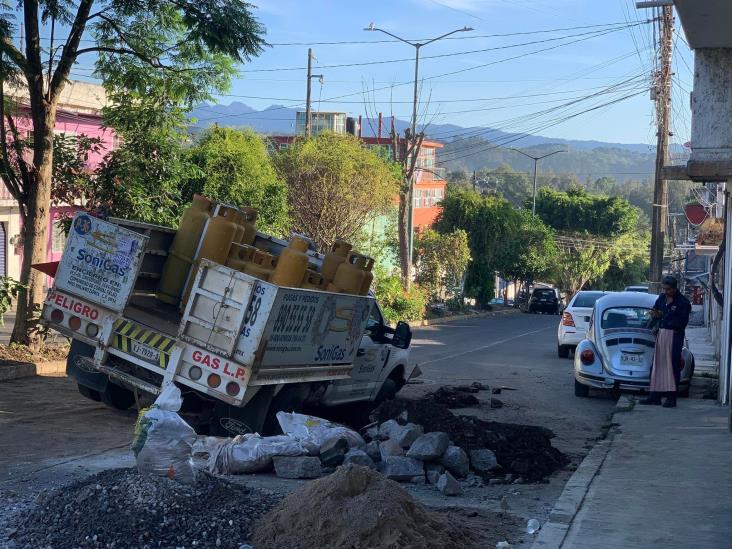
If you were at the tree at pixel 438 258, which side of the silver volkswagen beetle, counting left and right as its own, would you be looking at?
front

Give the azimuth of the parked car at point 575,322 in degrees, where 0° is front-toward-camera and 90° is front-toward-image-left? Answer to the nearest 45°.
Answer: approximately 180°

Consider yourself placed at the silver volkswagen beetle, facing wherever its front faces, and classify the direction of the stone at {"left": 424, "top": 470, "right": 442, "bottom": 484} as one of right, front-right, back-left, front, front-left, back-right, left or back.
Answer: back

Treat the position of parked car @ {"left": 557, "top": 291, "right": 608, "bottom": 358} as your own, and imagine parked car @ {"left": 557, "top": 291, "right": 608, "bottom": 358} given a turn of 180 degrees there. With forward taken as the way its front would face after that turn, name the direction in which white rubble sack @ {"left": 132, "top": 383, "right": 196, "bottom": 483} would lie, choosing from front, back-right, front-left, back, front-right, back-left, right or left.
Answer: front

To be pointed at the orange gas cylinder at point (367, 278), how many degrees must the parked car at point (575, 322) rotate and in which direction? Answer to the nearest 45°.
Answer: approximately 180°

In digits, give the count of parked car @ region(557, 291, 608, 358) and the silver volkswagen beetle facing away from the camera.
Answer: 2

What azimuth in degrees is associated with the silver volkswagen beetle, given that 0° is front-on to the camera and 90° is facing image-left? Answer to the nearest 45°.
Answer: approximately 180°

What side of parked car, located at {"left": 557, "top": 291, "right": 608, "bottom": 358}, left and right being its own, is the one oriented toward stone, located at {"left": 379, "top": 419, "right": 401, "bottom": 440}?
back

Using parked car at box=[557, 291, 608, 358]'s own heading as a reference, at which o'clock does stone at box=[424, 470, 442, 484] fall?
The stone is roughly at 6 o'clock from the parked car.

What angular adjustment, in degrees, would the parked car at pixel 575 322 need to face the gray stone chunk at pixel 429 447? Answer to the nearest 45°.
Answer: approximately 180°

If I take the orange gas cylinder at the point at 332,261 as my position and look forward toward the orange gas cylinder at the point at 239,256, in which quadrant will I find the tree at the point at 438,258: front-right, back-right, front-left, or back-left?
back-right

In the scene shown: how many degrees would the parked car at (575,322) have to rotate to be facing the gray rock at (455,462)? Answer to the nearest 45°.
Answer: approximately 180°

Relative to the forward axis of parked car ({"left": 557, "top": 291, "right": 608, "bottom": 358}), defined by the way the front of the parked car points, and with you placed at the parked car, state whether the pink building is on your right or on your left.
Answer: on your left

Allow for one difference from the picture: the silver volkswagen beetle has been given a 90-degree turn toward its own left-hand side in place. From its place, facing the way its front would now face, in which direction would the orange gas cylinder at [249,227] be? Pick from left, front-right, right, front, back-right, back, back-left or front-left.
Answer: front-left
